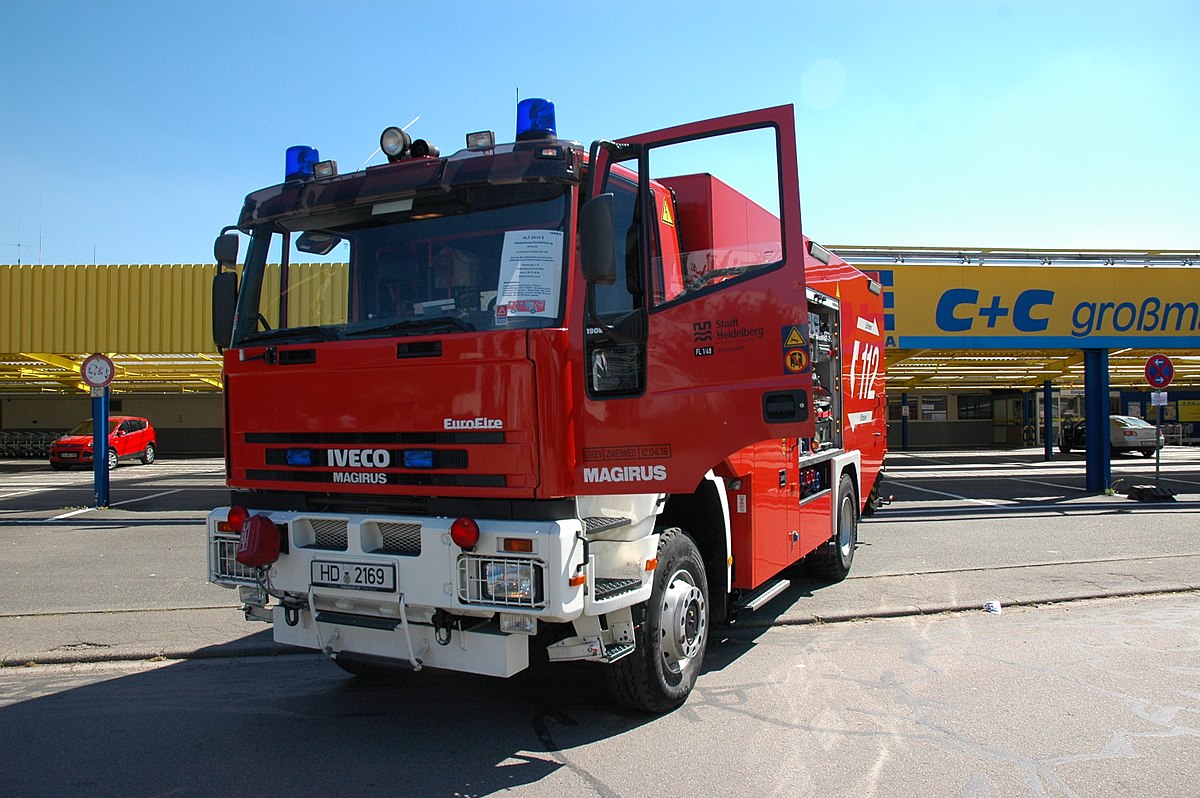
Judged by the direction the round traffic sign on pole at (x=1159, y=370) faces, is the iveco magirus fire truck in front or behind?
in front

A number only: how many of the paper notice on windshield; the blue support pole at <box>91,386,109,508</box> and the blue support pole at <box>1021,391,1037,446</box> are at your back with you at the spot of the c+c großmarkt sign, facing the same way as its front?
1

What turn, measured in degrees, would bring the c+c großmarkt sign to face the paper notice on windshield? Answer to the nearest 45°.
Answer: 0° — it already faces it

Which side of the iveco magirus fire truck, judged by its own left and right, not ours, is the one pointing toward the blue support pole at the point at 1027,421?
back

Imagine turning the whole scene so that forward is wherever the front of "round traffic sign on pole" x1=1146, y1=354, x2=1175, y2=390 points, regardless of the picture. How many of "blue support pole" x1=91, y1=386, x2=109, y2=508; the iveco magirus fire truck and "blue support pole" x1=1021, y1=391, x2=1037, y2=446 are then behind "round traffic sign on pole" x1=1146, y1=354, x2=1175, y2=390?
1

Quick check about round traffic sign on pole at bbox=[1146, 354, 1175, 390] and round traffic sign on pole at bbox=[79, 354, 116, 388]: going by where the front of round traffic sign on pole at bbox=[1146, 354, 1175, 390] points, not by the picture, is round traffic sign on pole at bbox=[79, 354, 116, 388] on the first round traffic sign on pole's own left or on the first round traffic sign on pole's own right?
on the first round traffic sign on pole's own right

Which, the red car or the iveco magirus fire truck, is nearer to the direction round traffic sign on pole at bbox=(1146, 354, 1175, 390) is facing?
the iveco magirus fire truck

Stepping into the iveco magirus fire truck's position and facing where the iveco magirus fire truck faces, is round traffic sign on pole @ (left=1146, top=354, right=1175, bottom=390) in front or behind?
behind

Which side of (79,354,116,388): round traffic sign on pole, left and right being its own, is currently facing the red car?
back

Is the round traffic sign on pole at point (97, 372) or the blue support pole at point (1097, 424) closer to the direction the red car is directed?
the round traffic sign on pole

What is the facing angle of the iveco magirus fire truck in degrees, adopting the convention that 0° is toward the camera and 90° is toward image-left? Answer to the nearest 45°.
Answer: approximately 45°
